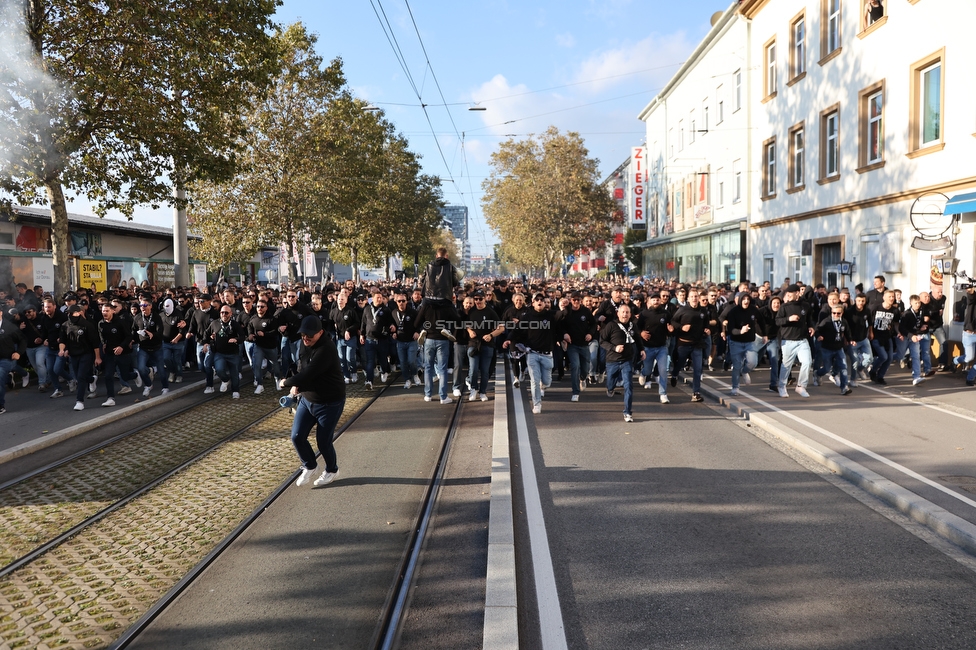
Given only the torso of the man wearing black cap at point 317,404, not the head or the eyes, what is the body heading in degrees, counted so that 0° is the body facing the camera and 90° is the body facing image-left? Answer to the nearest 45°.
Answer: approximately 45°

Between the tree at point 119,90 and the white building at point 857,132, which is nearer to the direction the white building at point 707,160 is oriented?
the tree

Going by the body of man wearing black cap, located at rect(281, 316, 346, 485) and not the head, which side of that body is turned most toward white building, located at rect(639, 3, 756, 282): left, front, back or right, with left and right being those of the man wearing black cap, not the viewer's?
back

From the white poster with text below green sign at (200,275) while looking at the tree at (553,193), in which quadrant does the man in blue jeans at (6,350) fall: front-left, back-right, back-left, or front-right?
back-right

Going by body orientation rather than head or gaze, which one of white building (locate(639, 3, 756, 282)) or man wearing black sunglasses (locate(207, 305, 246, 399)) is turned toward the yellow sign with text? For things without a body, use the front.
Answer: the white building

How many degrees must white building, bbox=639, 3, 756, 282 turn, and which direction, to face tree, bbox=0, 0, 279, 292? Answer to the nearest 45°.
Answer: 0° — it already faces it

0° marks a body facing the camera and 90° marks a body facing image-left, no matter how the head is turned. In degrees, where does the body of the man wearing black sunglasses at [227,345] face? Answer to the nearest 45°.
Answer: approximately 0°

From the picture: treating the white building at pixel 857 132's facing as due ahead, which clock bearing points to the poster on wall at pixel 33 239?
The poster on wall is roughly at 1 o'clock from the white building.

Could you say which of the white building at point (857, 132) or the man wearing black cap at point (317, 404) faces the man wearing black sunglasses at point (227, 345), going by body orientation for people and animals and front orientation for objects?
the white building

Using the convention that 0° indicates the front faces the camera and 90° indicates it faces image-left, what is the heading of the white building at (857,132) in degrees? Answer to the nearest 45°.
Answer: approximately 45°

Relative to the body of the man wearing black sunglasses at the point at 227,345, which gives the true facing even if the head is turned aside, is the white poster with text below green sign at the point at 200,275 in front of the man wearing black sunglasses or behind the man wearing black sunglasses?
behind
